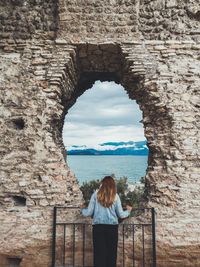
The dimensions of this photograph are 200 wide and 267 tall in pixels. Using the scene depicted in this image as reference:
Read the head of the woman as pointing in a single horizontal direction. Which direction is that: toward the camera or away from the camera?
away from the camera

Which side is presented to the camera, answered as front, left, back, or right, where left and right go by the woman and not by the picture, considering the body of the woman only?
back
